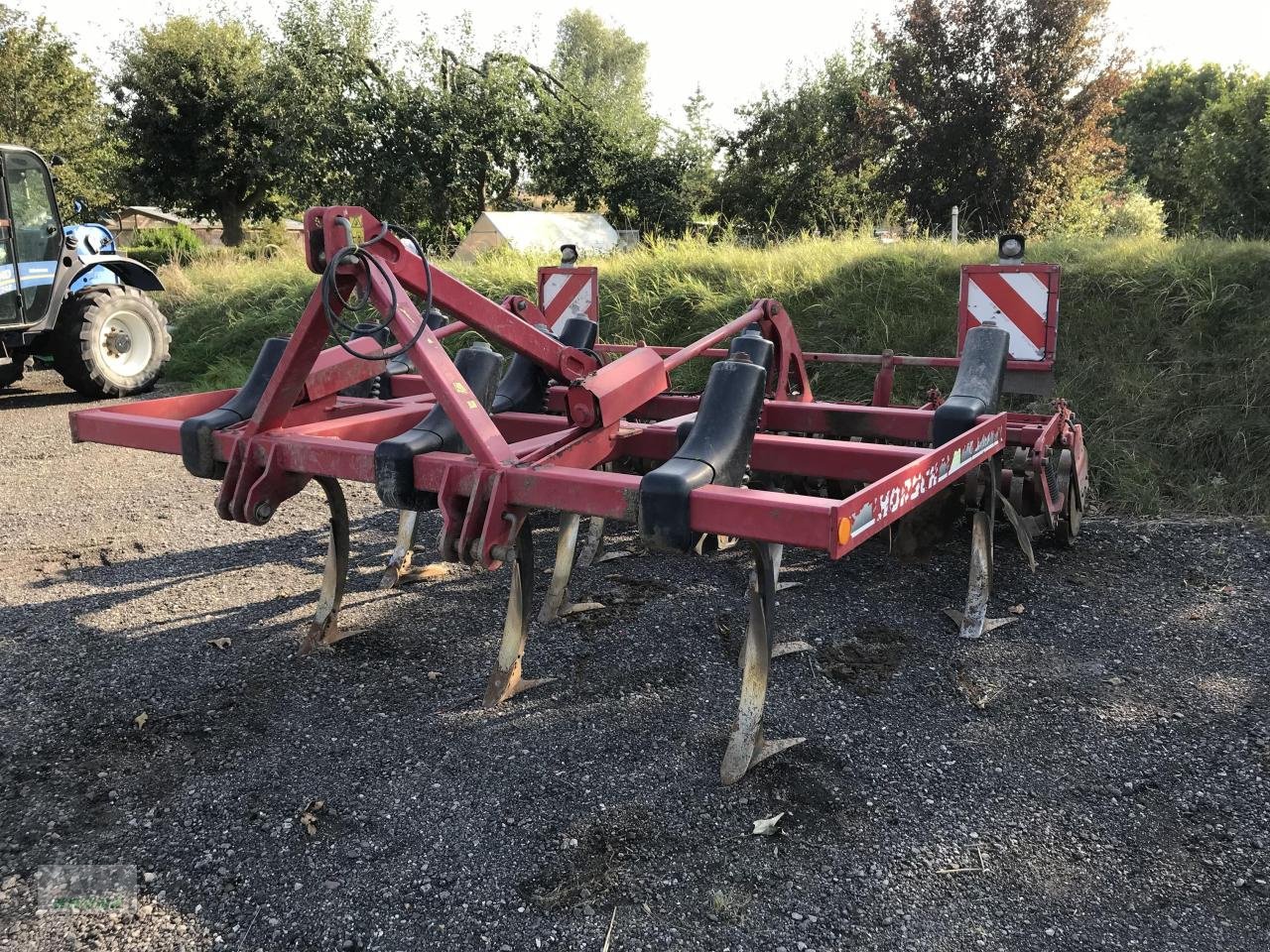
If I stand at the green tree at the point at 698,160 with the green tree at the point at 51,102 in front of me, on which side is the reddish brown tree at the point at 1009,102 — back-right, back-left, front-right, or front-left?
back-left

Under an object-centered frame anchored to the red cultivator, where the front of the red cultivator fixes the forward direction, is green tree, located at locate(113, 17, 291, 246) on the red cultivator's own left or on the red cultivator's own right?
on the red cultivator's own right

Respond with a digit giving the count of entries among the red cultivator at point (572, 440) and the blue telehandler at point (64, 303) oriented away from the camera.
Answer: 0

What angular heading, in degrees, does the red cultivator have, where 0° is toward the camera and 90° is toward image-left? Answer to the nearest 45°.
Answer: approximately 45°

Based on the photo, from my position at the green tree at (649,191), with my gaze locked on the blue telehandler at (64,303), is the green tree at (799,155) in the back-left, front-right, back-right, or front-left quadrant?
back-left

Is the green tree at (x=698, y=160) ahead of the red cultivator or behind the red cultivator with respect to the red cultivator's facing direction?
behind

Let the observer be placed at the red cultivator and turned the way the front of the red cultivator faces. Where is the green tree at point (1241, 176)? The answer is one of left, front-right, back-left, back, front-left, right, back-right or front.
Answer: back

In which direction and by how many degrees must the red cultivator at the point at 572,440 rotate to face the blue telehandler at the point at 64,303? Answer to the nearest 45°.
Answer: approximately 90° to its right

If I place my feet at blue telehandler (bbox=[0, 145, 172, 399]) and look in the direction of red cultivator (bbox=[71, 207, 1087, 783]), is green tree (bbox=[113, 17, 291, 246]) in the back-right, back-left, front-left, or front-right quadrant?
back-left
